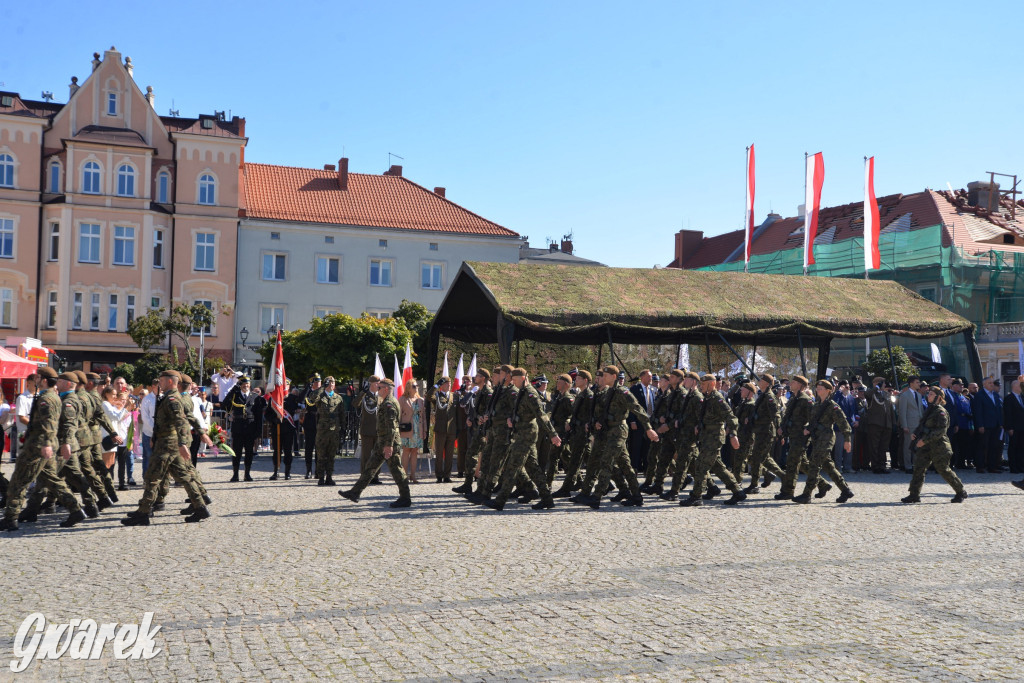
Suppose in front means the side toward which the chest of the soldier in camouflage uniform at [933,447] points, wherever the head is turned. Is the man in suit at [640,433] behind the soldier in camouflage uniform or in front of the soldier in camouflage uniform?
in front

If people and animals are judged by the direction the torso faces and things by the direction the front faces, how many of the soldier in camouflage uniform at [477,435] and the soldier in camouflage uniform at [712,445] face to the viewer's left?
2

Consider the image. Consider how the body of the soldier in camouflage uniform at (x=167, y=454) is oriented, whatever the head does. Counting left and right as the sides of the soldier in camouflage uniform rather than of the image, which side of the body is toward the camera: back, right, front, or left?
left

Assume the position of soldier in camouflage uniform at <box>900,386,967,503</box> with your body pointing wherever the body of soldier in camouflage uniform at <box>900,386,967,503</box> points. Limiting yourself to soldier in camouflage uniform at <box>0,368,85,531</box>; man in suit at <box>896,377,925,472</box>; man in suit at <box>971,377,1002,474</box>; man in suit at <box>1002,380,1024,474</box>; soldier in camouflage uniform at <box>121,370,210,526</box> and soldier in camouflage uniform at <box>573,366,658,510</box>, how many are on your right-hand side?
3

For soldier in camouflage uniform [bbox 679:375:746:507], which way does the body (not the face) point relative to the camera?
to the viewer's left

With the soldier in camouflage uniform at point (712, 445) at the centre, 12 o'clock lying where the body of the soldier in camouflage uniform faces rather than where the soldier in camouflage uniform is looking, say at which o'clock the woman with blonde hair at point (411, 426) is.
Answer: The woman with blonde hair is roughly at 1 o'clock from the soldier in camouflage uniform.

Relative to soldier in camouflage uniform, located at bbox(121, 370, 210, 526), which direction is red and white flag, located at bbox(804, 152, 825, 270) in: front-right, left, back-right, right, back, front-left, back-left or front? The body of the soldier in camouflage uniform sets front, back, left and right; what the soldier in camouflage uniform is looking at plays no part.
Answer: back-right

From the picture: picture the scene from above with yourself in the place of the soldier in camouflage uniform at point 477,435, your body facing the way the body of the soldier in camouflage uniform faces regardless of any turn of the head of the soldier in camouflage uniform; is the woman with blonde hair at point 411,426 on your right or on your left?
on your right

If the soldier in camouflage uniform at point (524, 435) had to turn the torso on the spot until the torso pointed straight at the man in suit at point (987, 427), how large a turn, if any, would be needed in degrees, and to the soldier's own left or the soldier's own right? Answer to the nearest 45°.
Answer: approximately 135° to the soldier's own right

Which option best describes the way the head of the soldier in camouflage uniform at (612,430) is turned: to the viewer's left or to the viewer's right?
to the viewer's left

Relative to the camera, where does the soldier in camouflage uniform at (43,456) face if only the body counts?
to the viewer's left

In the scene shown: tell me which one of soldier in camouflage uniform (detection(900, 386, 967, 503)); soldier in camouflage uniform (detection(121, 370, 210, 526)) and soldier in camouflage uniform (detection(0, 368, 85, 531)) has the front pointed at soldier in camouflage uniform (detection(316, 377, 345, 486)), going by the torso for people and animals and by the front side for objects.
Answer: soldier in camouflage uniform (detection(900, 386, 967, 503))

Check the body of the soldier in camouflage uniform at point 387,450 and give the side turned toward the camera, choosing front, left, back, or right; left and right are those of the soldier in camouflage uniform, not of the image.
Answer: left

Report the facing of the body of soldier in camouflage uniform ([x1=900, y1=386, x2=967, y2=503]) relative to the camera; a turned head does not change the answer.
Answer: to the viewer's left

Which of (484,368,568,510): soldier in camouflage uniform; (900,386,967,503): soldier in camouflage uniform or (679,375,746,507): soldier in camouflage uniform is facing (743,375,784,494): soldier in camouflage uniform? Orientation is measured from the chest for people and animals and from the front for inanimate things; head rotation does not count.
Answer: (900,386,967,503): soldier in camouflage uniform

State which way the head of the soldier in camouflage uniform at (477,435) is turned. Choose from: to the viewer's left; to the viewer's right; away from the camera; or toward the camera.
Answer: to the viewer's left

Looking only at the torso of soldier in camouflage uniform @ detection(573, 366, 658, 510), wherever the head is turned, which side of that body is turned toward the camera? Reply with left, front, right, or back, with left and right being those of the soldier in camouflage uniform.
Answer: left

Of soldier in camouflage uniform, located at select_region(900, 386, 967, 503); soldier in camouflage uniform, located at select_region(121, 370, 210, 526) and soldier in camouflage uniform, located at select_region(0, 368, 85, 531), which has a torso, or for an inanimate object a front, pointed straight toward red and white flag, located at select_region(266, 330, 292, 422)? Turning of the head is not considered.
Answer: soldier in camouflage uniform, located at select_region(900, 386, 967, 503)
